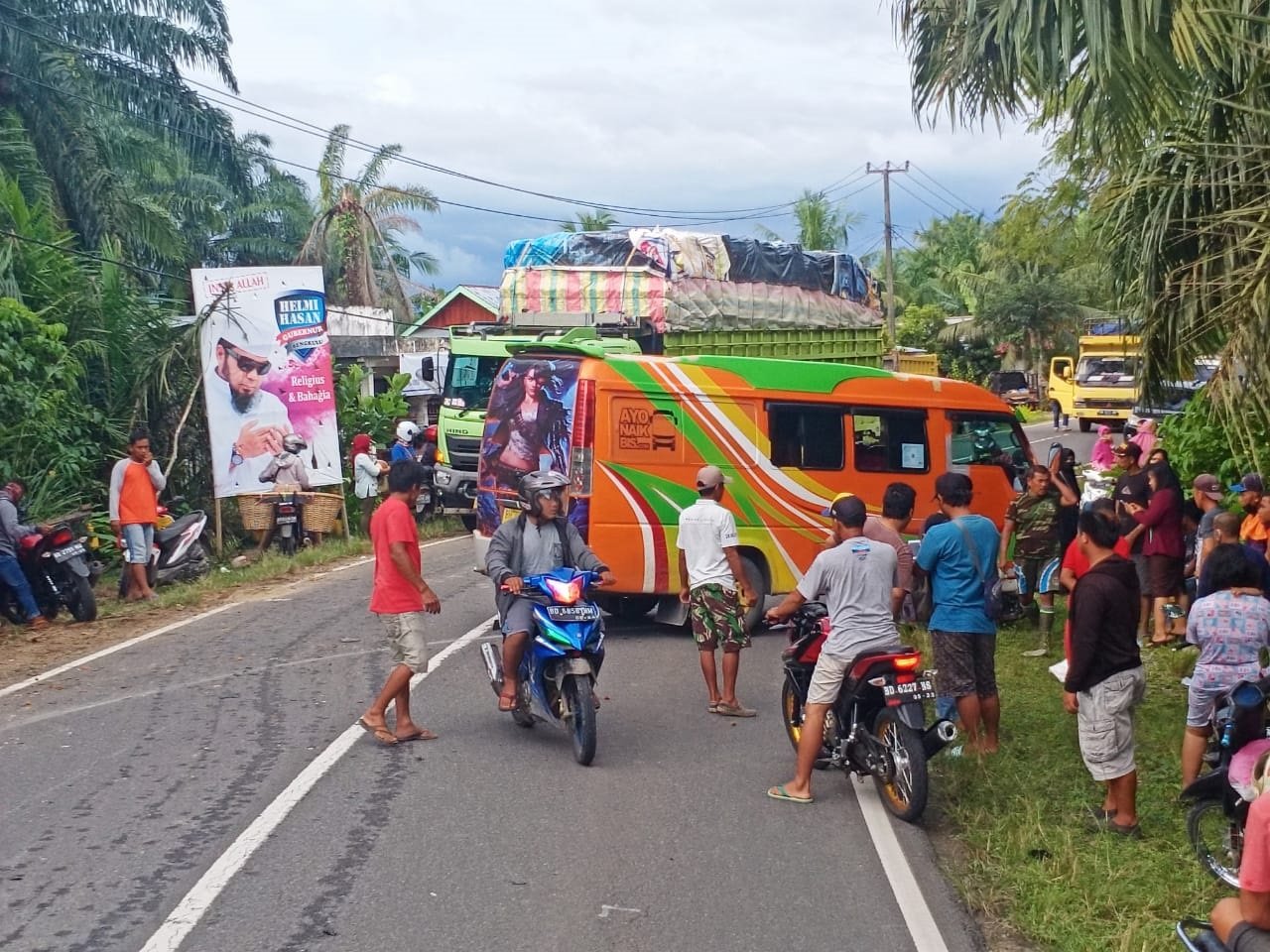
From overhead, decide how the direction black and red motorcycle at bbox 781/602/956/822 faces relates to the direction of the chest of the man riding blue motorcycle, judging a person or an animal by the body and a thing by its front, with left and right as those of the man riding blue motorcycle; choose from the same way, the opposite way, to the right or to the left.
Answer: the opposite way

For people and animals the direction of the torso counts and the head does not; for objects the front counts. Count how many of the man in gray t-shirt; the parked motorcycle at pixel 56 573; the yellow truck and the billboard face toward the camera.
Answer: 2

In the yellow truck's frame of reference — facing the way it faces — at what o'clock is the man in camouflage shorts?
The man in camouflage shorts is roughly at 12 o'clock from the yellow truck.

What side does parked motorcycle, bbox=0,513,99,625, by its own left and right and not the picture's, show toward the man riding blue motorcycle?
back

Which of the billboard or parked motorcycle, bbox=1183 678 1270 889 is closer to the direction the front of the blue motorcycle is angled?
the parked motorcycle

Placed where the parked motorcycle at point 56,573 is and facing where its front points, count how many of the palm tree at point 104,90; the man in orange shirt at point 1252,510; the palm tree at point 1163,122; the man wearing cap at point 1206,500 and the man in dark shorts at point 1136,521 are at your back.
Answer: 4

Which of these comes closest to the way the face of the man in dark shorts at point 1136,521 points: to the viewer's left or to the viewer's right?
to the viewer's left

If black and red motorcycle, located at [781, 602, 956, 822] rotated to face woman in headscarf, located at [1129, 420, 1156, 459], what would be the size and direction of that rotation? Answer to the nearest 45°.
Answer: approximately 45° to its right

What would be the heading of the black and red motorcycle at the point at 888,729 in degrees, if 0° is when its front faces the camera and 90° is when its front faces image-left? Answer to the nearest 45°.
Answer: approximately 135°

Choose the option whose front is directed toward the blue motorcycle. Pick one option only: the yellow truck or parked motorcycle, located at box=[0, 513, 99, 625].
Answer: the yellow truck
